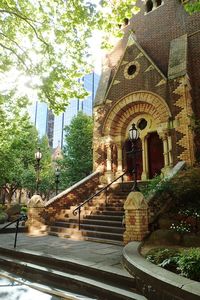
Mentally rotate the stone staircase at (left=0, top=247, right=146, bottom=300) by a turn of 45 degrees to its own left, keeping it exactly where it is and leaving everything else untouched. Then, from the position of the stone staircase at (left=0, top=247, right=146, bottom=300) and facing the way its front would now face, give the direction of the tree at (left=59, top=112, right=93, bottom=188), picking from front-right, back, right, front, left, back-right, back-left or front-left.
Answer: back

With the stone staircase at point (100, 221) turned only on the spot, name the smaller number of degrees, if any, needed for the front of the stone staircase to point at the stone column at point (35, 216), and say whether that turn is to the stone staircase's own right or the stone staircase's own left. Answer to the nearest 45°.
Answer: approximately 45° to the stone staircase's own right

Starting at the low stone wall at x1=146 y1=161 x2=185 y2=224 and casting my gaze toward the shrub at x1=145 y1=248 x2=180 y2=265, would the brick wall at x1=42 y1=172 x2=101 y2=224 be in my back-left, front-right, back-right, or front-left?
back-right

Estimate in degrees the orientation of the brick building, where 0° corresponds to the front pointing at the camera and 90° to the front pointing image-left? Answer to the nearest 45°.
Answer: approximately 45°

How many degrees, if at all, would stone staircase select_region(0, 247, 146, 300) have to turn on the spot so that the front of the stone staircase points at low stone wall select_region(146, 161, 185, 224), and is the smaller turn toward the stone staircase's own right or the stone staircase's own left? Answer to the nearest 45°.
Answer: approximately 180°

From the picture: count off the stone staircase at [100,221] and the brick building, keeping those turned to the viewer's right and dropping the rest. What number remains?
0

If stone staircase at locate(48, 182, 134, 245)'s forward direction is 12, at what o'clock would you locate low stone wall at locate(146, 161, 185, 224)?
The low stone wall is roughly at 9 o'clock from the stone staircase.

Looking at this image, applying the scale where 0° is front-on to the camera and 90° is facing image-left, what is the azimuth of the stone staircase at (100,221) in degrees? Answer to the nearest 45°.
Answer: approximately 45°

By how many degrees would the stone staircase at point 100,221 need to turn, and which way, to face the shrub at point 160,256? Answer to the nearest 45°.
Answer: approximately 45° to its left

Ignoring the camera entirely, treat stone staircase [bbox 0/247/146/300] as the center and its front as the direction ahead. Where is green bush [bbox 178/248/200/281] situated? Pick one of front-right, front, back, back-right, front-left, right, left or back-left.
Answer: left

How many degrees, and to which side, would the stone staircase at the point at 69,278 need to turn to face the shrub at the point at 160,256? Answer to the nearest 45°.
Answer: approximately 135° to its left
